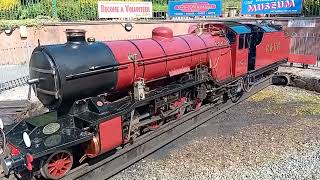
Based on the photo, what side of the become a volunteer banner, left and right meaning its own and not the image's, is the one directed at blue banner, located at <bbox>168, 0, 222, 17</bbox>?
left

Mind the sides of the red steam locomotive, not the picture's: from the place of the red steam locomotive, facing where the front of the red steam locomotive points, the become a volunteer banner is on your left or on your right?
on your right

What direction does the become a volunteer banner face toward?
toward the camera

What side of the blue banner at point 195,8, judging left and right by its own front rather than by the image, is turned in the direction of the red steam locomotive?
front

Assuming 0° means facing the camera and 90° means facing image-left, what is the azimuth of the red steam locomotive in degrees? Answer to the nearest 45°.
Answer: approximately 45°

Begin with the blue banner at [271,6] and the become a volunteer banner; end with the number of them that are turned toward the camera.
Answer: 2

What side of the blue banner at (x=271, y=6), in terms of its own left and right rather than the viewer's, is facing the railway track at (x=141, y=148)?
front

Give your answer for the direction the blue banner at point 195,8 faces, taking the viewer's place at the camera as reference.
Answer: facing the viewer

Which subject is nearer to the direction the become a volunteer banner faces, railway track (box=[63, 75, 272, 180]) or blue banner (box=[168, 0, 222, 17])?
the railway track

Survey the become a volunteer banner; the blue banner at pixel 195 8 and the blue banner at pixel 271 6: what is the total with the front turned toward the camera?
3

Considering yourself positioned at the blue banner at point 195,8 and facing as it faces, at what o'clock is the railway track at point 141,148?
The railway track is roughly at 12 o'clock from the blue banner.

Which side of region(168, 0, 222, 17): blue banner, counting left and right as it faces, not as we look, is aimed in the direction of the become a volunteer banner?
right

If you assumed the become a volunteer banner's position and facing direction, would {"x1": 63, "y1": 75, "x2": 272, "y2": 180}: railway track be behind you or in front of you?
in front
